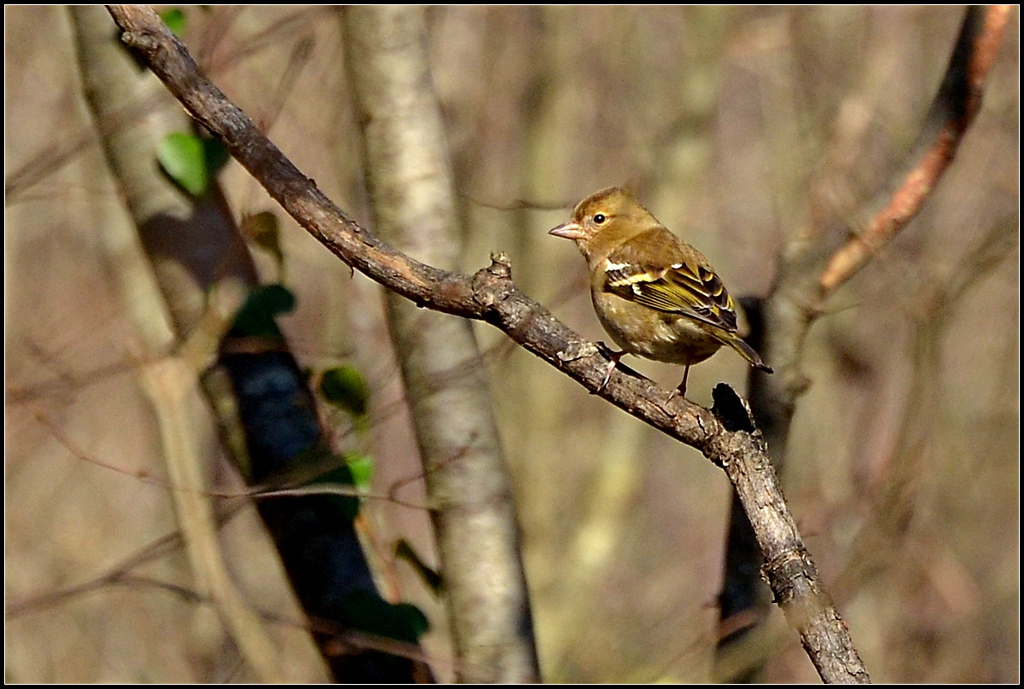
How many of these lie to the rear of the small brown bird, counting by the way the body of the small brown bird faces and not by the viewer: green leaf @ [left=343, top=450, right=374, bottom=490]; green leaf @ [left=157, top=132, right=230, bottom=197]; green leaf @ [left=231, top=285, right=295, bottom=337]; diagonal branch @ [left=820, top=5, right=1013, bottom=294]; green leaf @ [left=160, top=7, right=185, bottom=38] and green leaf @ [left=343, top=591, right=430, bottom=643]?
1

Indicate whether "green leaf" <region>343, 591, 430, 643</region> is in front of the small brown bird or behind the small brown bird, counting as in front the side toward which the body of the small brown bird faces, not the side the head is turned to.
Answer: in front

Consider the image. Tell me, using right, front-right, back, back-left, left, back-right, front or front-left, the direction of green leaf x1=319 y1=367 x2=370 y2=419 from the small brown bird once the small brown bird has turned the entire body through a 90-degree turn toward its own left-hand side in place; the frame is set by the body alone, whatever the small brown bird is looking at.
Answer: right

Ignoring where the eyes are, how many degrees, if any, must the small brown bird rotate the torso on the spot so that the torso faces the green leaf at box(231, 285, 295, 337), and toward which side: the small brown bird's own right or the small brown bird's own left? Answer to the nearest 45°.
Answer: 0° — it already faces it

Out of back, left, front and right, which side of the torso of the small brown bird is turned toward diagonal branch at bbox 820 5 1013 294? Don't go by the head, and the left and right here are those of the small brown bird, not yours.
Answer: back

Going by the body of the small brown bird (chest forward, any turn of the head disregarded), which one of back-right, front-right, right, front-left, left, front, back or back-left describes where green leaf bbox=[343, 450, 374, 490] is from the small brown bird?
front

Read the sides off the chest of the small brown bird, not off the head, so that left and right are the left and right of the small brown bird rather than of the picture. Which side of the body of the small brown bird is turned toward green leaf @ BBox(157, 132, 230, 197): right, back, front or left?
front

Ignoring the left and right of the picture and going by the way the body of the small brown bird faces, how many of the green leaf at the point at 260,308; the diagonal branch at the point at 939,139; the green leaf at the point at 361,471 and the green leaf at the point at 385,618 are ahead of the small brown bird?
3

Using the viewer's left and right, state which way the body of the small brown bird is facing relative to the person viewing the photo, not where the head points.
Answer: facing to the left of the viewer
